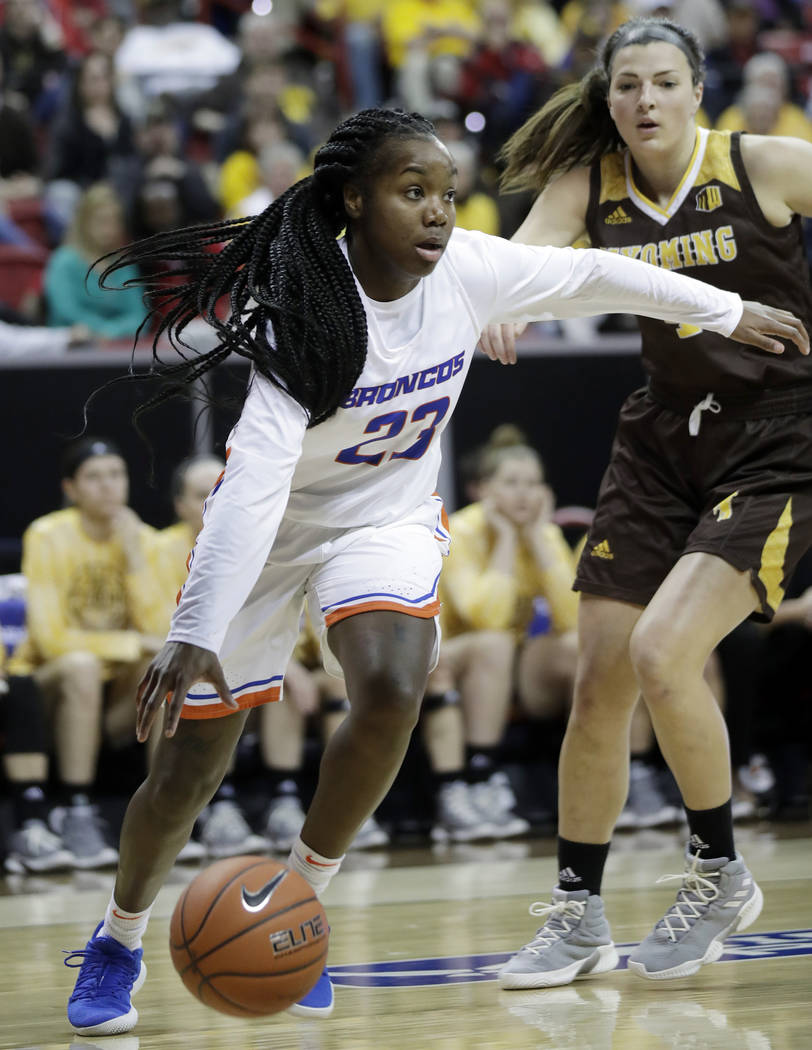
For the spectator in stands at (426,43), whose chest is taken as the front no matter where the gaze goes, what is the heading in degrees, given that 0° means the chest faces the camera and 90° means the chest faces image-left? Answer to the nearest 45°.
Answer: approximately 0°

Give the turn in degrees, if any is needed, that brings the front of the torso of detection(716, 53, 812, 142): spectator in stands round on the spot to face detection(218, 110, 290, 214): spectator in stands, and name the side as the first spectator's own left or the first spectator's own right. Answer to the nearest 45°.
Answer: approximately 45° to the first spectator's own right

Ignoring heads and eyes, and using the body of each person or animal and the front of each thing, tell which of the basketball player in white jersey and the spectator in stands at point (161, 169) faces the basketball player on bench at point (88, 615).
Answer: the spectator in stands at point (161, 169)

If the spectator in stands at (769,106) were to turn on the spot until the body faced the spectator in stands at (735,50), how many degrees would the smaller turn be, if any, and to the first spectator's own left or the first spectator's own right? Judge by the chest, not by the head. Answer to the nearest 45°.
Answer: approximately 180°
